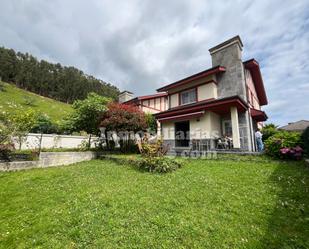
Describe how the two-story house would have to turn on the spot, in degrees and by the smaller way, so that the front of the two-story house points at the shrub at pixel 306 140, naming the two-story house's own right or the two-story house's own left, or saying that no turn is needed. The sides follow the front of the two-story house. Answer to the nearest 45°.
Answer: approximately 90° to the two-story house's own left

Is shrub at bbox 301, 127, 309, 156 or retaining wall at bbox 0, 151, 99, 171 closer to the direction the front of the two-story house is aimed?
the retaining wall

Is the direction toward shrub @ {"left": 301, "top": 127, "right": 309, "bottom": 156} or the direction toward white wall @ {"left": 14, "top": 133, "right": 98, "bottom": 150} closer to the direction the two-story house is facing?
the white wall

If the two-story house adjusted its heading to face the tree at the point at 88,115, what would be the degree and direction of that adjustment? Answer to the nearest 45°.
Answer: approximately 45° to its right

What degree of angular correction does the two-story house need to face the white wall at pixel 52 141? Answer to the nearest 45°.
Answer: approximately 45° to its right

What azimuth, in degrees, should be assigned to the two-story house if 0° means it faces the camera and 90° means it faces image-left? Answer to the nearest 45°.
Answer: approximately 45°

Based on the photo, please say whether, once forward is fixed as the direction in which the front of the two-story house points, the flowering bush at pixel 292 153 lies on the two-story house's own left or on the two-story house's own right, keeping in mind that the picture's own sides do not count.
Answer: on the two-story house's own left

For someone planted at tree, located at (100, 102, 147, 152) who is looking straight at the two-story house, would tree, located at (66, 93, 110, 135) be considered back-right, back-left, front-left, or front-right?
back-left
